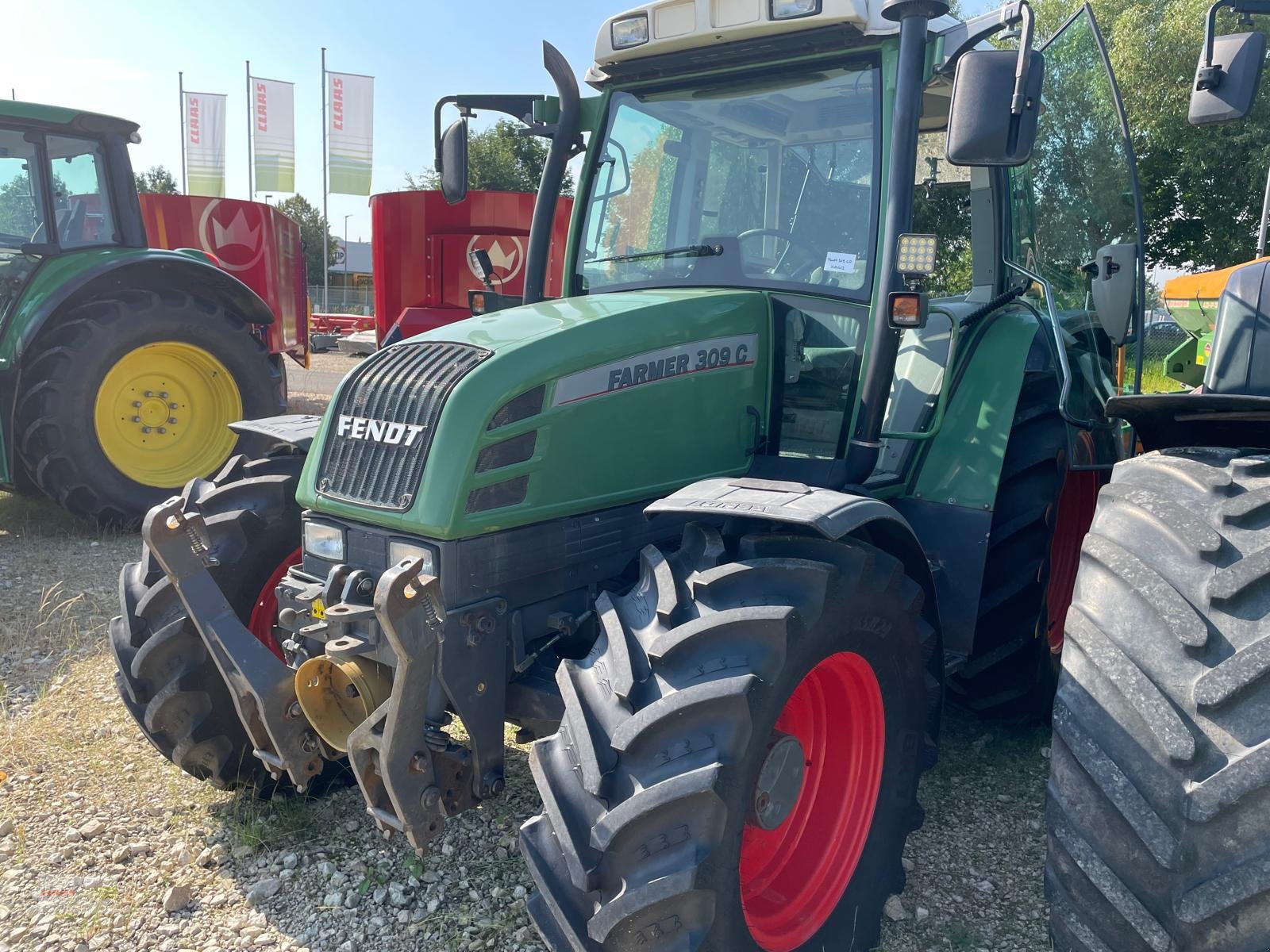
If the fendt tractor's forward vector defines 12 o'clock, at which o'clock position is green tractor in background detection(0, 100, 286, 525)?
The green tractor in background is roughly at 3 o'clock from the fendt tractor.

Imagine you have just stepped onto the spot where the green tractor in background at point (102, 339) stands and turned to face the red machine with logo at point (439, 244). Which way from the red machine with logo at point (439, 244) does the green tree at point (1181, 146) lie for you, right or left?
right

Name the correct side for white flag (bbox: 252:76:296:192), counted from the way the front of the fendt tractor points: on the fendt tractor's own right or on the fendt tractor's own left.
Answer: on the fendt tractor's own right

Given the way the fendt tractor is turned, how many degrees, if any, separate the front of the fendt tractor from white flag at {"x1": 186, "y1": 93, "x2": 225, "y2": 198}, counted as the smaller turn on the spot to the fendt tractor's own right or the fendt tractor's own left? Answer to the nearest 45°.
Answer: approximately 90° to the fendt tractor's own right

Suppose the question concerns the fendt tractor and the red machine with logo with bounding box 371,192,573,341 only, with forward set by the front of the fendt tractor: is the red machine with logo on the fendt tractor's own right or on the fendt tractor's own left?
on the fendt tractor's own right

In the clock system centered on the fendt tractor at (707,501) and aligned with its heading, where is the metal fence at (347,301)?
The metal fence is roughly at 4 o'clock from the fendt tractor.

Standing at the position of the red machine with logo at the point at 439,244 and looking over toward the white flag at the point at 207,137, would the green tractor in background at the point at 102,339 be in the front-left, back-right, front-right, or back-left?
back-left

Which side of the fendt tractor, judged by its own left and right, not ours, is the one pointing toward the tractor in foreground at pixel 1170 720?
left

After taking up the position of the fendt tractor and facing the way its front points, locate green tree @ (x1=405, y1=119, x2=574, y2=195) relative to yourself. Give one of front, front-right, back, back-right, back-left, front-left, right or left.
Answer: back-right

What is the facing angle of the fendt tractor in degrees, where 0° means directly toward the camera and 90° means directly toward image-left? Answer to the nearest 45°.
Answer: approximately 45°

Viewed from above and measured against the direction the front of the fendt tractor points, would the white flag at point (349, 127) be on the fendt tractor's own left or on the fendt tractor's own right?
on the fendt tractor's own right
